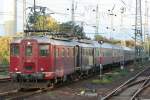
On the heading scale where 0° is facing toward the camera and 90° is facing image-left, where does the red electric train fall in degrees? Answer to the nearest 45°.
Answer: approximately 45°
